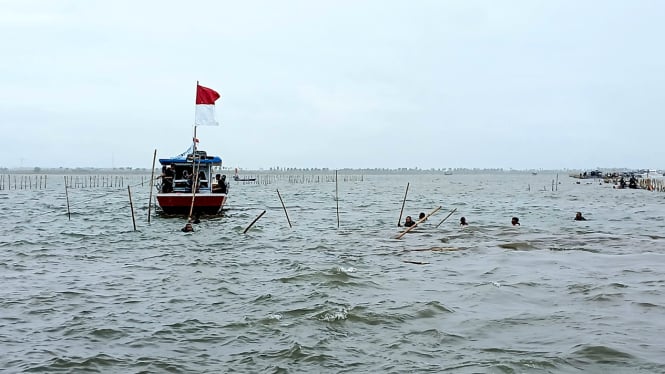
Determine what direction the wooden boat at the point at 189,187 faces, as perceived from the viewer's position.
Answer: facing away from the viewer
